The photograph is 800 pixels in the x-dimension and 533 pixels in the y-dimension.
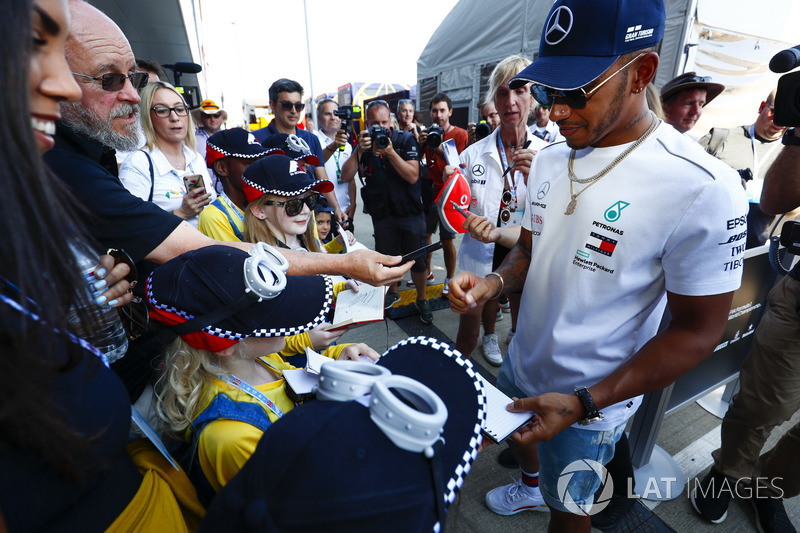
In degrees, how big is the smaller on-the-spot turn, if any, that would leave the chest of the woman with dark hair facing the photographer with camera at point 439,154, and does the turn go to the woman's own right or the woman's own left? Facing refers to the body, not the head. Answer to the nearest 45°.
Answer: approximately 45° to the woman's own left

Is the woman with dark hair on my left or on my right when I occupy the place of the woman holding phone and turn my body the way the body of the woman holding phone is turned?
on my right

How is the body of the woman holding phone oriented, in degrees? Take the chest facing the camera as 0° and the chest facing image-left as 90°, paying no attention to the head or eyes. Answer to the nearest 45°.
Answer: approximately 315°

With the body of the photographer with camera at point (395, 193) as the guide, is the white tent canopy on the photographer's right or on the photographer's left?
on the photographer's left

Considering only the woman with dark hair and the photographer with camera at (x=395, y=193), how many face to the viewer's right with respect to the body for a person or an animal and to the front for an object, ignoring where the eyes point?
1

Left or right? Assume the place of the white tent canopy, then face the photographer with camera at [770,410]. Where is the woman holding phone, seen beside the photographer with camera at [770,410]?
right

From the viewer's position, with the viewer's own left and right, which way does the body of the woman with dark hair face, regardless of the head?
facing to the right of the viewer

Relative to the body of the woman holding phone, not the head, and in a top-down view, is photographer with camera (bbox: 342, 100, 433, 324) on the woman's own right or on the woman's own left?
on the woman's own left

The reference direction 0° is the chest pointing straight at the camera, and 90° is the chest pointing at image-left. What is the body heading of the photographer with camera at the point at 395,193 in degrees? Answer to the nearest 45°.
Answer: approximately 0°

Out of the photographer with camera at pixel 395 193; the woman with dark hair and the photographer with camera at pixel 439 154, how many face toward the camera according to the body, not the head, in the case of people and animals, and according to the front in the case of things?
2

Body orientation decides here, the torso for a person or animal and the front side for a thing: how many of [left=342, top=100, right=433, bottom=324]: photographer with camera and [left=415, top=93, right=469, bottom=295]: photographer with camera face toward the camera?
2
